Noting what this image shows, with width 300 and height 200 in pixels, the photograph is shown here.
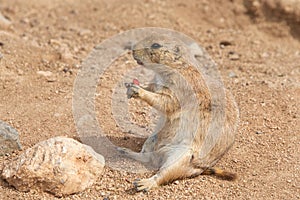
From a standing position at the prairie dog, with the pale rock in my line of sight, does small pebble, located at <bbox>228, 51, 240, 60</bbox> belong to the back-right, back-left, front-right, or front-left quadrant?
back-right

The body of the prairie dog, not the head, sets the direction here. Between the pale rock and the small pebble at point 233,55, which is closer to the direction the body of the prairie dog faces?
the pale rock

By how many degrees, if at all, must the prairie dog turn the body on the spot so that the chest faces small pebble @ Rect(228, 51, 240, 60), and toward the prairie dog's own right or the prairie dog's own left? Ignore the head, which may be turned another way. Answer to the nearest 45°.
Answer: approximately 90° to the prairie dog's own right

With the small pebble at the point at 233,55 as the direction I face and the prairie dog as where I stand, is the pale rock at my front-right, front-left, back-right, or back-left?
back-left

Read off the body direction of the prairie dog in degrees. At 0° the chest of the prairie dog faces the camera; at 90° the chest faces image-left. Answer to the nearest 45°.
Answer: approximately 90°

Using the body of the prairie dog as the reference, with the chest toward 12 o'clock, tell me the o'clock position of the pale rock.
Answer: The pale rock is roughly at 11 o'clock from the prairie dog.
